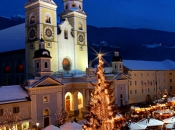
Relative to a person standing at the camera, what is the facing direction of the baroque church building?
facing the viewer and to the right of the viewer

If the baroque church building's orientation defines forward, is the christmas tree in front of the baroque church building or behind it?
in front
